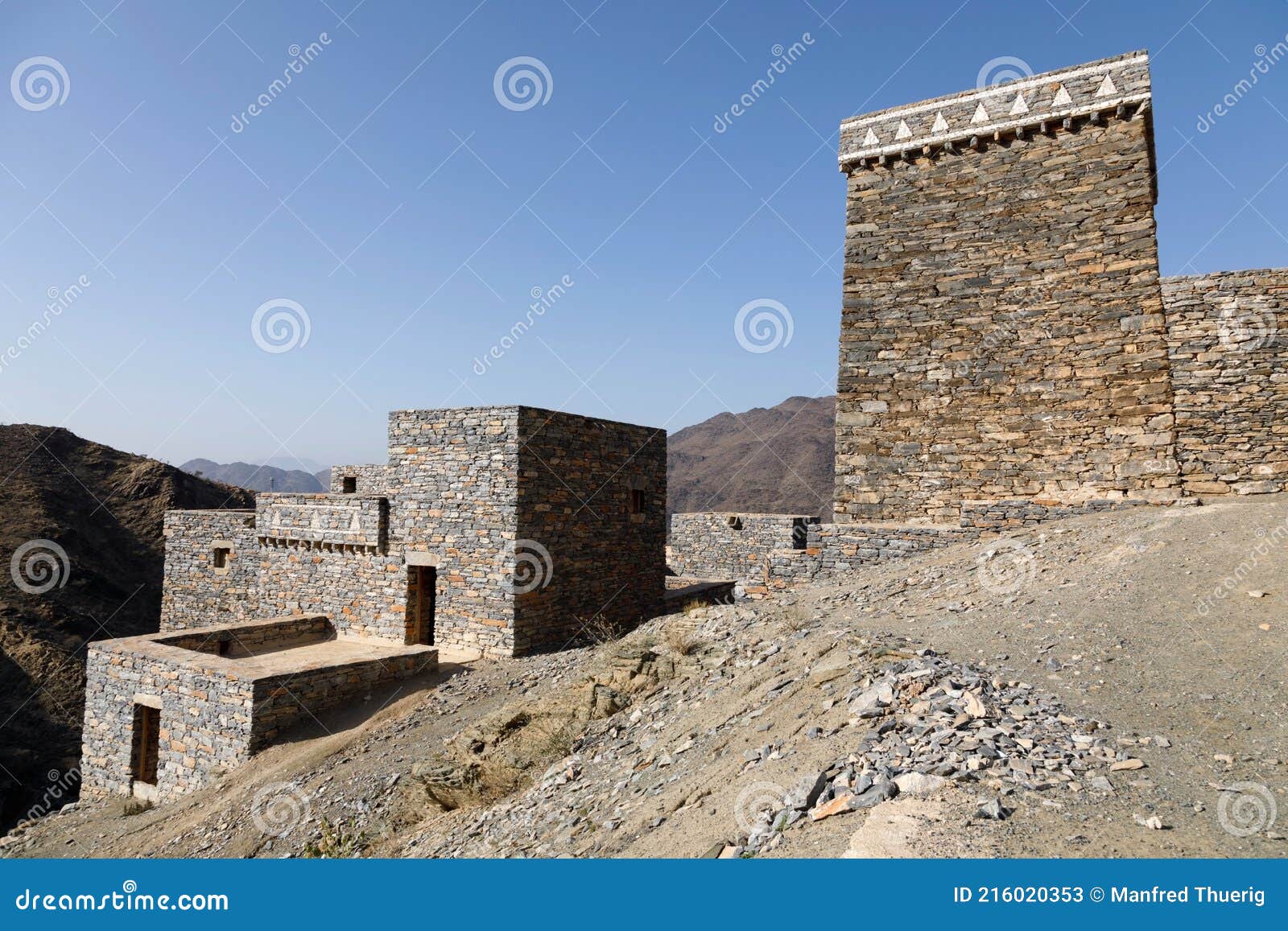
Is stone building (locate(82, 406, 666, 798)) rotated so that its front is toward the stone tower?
no

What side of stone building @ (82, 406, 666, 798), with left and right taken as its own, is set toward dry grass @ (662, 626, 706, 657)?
left

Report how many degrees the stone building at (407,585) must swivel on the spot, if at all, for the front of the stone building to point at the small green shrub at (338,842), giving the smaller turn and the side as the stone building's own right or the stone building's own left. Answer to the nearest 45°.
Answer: approximately 45° to the stone building's own left

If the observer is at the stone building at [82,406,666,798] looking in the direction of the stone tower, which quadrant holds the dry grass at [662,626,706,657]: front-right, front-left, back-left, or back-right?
front-right

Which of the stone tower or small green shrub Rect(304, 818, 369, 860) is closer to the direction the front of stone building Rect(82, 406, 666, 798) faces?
the small green shrub

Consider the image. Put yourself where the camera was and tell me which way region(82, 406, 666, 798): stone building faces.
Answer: facing the viewer and to the left of the viewer
